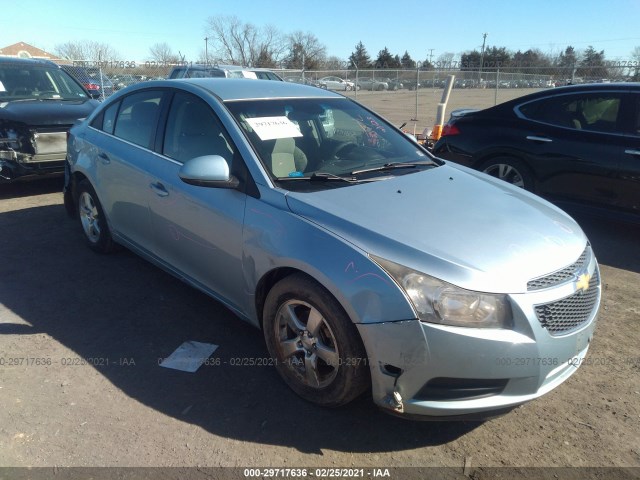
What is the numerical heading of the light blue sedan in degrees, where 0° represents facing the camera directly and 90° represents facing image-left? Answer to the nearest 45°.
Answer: approximately 315°

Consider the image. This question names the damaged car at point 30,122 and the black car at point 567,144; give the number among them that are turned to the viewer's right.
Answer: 1

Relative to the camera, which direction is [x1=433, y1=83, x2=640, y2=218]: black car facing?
to the viewer's right

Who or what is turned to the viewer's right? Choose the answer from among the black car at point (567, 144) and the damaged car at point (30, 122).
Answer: the black car

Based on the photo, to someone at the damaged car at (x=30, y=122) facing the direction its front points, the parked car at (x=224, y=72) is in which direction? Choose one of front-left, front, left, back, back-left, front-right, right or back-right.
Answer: back-left

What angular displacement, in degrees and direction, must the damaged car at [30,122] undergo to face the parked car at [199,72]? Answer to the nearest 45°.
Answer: approximately 135° to its left

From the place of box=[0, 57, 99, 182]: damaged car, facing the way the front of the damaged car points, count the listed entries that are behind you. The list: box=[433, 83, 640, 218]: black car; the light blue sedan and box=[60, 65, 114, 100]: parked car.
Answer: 1

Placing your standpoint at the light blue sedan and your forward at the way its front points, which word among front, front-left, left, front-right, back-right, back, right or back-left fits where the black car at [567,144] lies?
left

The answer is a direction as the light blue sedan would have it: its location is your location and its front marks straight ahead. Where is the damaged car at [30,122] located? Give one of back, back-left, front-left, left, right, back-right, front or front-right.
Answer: back

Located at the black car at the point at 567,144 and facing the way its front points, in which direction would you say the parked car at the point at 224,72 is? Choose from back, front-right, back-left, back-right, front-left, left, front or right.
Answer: back-left

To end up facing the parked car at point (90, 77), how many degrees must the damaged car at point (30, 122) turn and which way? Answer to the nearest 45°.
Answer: approximately 180°
